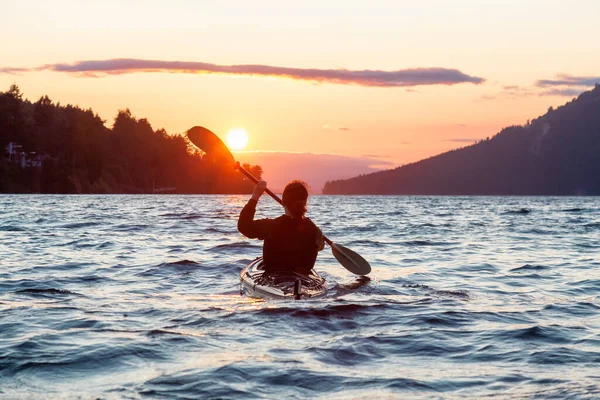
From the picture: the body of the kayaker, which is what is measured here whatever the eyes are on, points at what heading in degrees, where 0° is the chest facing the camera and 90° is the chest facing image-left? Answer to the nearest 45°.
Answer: approximately 180°
